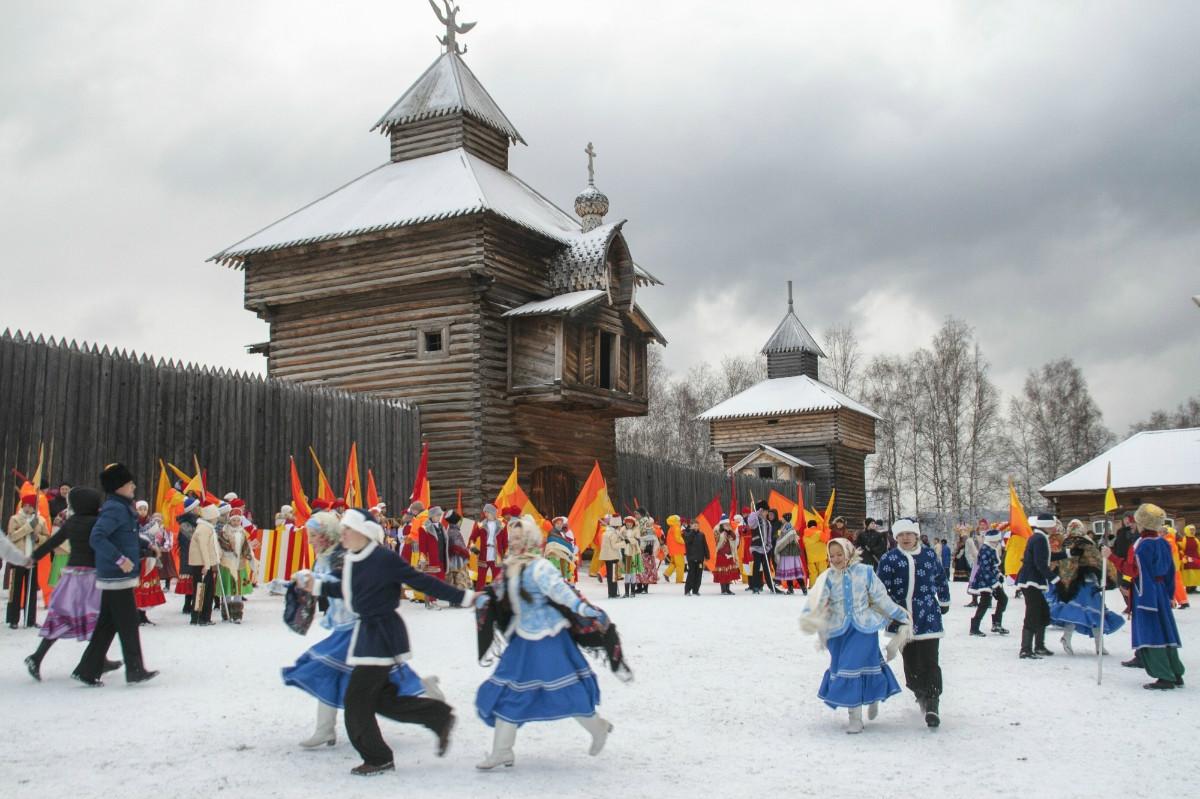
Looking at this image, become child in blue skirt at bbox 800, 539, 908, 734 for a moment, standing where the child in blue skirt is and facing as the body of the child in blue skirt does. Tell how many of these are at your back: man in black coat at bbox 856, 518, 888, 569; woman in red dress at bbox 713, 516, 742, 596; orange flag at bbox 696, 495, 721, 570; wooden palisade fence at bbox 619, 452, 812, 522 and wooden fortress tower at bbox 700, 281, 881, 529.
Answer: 5

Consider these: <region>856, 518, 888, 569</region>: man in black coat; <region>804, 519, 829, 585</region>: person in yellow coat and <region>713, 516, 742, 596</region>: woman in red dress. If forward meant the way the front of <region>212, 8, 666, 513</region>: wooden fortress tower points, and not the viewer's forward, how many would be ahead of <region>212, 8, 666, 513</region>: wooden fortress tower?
3

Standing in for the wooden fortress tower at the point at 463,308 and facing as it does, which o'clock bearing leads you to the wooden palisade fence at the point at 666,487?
The wooden palisade fence is roughly at 9 o'clock from the wooden fortress tower.

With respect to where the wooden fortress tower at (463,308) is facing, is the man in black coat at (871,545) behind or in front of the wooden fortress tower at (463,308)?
in front

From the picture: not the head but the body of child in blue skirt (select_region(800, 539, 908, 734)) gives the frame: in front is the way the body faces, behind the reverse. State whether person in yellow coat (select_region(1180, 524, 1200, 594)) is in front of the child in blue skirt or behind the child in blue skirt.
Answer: behind

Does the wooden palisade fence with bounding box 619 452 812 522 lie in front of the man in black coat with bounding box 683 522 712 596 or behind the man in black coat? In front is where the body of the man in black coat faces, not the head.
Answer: behind

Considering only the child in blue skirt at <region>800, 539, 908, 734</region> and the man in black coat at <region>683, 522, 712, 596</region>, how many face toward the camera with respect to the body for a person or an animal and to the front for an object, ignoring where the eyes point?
2

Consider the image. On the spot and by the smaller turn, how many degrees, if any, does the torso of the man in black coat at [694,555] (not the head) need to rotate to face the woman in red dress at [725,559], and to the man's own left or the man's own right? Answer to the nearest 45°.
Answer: approximately 135° to the man's own left

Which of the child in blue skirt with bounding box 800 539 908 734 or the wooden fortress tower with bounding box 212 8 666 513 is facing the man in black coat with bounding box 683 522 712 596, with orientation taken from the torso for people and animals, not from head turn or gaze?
the wooden fortress tower

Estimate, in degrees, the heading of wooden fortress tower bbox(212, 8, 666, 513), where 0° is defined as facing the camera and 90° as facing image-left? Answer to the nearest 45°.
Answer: approximately 315°

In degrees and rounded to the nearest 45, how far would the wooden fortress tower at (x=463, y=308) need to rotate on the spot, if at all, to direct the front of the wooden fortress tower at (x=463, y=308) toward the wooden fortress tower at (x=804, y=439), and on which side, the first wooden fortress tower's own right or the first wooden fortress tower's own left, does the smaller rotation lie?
approximately 90° to the first wooden fortress tower's own left
